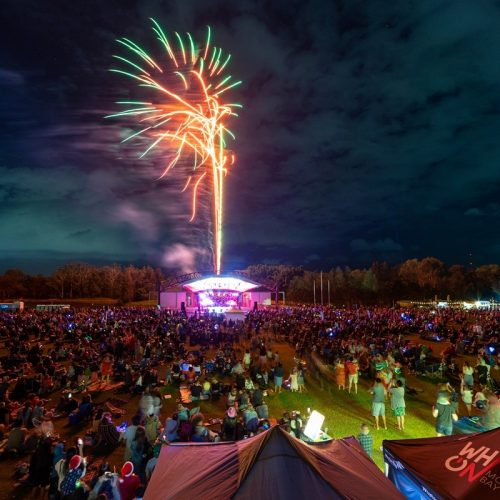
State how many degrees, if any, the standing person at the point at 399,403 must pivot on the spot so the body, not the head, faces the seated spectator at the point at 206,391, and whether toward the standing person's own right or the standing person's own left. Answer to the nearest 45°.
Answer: approximately 45° to the standing person's own left

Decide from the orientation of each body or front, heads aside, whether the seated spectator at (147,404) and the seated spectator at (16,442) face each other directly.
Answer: no

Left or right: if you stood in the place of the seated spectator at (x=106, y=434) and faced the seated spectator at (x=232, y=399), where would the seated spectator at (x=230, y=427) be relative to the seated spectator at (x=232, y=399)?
right

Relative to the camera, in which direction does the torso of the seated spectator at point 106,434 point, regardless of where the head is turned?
away from the camera

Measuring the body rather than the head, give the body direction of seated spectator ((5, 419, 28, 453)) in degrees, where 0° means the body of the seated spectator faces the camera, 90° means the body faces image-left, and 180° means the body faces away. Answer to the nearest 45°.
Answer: approximately 225°

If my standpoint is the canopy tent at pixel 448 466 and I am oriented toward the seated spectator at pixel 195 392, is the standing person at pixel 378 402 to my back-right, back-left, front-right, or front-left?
front-right

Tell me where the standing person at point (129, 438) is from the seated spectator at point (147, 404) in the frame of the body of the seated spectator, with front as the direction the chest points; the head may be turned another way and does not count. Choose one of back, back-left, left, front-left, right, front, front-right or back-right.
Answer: back

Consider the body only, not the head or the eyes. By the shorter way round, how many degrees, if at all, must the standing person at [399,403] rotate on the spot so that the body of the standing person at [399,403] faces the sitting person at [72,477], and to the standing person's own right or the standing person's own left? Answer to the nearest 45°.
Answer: approximately 90° to the standing person's own left

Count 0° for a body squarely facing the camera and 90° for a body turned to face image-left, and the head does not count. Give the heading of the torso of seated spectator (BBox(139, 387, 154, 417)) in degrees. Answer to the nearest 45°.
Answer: approximately 180°

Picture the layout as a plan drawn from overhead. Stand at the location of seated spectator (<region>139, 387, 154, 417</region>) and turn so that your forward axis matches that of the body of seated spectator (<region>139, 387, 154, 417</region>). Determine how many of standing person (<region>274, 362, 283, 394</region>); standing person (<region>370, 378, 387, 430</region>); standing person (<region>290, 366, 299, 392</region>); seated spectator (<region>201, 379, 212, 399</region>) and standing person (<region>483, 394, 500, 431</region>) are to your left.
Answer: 0

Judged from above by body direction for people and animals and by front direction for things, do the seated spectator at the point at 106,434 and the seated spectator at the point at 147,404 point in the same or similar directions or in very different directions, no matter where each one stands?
same or similar directions

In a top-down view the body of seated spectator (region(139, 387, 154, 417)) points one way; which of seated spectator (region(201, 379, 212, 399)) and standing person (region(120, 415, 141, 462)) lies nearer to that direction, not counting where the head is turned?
the seated spectator

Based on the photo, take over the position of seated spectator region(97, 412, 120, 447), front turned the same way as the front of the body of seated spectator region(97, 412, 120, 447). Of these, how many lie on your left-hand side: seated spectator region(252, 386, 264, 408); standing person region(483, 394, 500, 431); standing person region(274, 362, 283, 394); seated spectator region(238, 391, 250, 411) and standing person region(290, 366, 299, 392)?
0

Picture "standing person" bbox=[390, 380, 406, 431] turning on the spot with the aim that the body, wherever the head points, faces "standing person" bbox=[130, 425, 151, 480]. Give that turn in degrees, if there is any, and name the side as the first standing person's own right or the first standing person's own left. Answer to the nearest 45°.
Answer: approximately 90° to the first standing person's own left

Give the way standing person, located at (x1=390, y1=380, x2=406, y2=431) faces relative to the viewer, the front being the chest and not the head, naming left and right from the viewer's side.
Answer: facing away from the viewer and to the left of the viewer

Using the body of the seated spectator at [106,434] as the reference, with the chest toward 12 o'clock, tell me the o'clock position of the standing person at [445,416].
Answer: The standing person is roughly at 4 o'clock from the seated spectator.

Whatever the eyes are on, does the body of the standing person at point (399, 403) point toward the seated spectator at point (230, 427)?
no

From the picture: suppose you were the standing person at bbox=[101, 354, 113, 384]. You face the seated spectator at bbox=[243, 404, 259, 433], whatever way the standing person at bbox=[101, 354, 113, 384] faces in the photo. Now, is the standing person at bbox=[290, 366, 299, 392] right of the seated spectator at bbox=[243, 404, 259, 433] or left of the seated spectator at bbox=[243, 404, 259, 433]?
left

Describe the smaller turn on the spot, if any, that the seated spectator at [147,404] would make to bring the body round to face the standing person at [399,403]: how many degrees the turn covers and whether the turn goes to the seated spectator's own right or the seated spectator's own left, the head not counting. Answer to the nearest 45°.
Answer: approximately 90° to the seated spectator's own right

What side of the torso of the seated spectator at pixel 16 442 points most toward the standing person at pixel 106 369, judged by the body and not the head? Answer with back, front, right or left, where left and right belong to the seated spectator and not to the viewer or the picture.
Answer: front

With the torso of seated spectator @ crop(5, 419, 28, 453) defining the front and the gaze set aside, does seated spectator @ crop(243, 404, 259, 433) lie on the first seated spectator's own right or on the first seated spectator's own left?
on the first seated spectator's own right

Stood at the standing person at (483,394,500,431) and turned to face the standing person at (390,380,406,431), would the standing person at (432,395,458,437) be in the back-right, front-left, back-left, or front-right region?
front-left

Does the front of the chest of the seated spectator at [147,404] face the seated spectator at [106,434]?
no

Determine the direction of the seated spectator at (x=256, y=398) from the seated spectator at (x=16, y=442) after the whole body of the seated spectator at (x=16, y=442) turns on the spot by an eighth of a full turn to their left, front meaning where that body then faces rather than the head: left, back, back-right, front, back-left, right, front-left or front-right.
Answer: right
